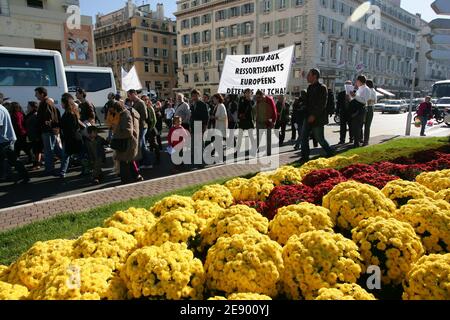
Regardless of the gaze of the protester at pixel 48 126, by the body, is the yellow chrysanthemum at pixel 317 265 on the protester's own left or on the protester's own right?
on the protester's own left

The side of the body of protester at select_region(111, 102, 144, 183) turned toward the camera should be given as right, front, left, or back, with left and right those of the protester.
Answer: left

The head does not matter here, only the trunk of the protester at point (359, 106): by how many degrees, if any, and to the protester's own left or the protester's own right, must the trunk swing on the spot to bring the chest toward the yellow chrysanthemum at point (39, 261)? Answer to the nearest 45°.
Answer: approximately 90° to the protester's own left

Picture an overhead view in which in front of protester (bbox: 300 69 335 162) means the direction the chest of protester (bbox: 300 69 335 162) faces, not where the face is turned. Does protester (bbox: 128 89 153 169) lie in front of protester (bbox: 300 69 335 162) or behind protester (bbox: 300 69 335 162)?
in front

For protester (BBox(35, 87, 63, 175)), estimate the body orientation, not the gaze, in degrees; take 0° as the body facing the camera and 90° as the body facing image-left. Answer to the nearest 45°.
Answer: approximately 90°

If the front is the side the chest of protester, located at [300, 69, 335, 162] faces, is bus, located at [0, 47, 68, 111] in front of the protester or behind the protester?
in front

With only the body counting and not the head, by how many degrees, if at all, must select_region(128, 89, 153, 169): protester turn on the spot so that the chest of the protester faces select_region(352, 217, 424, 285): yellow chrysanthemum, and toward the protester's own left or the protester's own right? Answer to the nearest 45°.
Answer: approximately 90° to the protester's own left

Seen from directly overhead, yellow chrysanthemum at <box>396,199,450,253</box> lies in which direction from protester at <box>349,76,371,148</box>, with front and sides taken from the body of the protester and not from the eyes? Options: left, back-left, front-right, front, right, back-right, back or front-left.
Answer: left

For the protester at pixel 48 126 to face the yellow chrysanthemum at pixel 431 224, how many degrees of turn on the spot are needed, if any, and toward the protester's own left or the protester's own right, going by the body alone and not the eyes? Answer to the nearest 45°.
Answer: approximately 90° to the protester's own left

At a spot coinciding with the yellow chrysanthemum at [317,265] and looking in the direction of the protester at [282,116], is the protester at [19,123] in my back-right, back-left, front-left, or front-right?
front-left

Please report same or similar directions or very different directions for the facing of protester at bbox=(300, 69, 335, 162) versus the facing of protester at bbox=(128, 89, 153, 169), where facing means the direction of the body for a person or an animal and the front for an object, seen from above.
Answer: same or similar directions

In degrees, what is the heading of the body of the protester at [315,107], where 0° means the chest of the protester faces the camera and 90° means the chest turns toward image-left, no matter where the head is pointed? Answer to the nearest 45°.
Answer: approximately 90°

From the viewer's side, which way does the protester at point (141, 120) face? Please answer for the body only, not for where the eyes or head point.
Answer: to the viewer's left

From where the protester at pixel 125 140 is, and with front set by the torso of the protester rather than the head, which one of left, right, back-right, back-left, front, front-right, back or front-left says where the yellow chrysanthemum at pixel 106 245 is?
left
